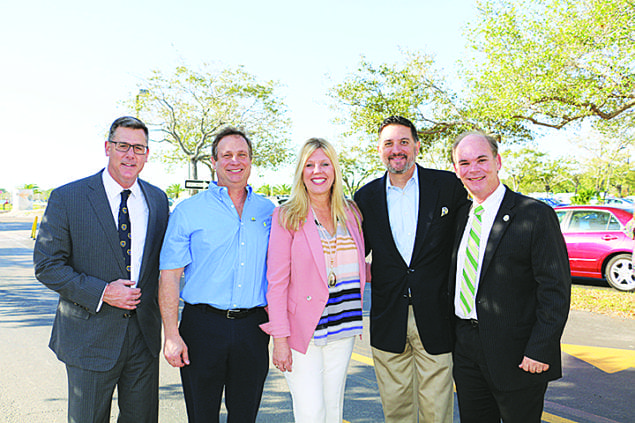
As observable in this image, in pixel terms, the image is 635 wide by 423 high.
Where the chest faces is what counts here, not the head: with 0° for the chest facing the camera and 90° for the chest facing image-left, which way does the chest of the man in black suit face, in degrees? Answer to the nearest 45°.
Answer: approximately 45°

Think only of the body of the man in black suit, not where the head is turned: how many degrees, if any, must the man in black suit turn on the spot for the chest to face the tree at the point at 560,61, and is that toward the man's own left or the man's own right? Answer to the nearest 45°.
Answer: approximately 135° to the man's own right

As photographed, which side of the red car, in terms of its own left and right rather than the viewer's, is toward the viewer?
left

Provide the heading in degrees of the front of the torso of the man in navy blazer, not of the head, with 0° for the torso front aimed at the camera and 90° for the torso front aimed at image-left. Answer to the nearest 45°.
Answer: approximately 0°

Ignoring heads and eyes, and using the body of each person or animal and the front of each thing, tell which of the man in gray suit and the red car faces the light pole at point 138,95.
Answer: the red car

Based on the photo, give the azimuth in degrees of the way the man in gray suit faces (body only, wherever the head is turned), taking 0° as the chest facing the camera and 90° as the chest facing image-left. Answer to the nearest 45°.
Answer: approximately 315°

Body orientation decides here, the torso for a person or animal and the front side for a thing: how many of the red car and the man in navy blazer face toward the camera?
1

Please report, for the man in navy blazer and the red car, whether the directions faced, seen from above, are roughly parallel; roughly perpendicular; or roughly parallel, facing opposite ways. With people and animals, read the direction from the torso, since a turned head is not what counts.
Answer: roughly perpendicular
